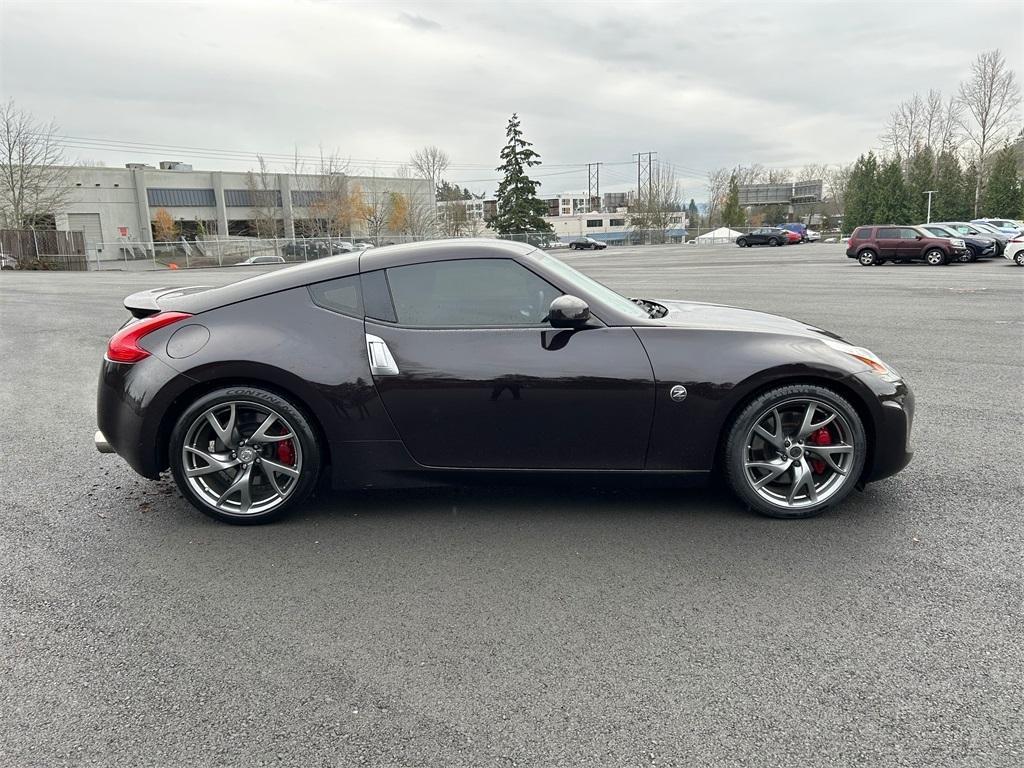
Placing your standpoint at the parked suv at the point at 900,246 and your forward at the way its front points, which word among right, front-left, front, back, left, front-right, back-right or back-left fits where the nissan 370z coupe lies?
right

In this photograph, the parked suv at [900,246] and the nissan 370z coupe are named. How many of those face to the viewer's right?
2

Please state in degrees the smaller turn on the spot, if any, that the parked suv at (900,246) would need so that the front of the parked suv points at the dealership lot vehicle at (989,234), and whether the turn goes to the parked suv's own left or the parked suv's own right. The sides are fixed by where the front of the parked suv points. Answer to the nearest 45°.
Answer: approximately 45° to the parked suv's own left

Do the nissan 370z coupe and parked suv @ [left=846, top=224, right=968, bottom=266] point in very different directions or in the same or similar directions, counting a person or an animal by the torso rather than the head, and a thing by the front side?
same or similar directions

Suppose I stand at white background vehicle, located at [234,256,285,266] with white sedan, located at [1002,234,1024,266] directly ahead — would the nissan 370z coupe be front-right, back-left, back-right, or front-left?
front-right

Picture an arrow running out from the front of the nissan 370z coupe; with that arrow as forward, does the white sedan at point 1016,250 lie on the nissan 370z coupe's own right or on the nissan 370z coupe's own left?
on the nissan 370z coupe's own left

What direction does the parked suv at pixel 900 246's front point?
to the viewer's right

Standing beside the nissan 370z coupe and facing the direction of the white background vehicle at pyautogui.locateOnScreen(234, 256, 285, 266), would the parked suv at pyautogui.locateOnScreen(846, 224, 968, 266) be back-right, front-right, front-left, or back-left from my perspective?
front-right

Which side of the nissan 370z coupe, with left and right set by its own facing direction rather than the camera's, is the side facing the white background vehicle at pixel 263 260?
left

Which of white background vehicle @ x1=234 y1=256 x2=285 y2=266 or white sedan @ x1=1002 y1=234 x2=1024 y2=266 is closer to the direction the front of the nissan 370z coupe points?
the white sedan

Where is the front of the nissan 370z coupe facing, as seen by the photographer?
facing to the right of the viewer

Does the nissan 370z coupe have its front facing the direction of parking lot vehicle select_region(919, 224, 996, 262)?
no
